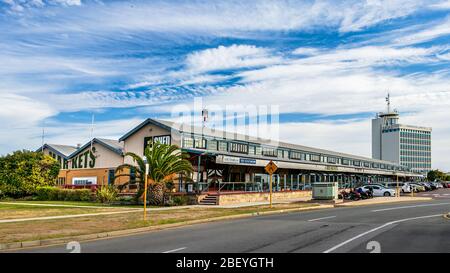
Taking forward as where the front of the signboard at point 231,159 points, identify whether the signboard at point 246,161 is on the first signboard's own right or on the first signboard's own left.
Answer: on the first signboard's own left

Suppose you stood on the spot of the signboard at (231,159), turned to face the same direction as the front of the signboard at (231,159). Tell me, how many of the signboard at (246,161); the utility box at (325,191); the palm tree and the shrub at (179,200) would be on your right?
2

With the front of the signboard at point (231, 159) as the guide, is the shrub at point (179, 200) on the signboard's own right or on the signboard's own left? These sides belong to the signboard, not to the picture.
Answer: on the signboard's own right

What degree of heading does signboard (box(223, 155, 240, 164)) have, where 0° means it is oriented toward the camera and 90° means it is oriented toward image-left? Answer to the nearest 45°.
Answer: approximately 315°

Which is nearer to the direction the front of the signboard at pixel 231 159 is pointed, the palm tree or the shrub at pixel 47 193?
the palm tree

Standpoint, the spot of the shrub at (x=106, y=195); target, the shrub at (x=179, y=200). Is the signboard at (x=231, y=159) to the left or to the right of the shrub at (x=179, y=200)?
left

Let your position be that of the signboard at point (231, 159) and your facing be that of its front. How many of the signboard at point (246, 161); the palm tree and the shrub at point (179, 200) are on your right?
2
